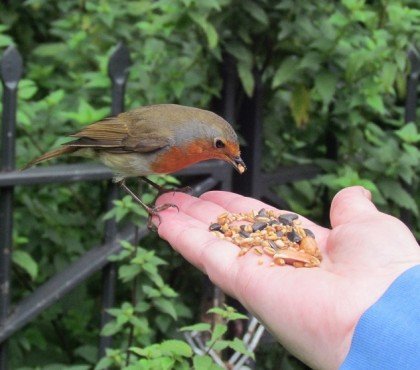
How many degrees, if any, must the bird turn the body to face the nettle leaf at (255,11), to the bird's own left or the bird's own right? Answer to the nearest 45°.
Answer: approximately 45° to the bird's own left

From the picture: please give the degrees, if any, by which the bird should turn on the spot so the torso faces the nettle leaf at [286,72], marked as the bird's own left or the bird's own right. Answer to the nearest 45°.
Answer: approximately 45° to the bird's own left

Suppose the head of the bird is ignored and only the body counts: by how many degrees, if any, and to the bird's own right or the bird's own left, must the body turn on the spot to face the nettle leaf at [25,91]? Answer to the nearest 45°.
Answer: approximately 135° to the bird's own left

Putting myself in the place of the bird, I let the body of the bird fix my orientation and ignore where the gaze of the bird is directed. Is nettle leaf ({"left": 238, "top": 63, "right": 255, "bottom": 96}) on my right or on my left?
on my left

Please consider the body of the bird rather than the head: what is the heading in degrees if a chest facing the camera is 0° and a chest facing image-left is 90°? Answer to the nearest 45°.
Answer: approximately 270°

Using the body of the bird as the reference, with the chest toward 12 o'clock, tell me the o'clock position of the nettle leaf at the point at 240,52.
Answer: The nettle leaf is roughly at 10 o'clock from the bird.
